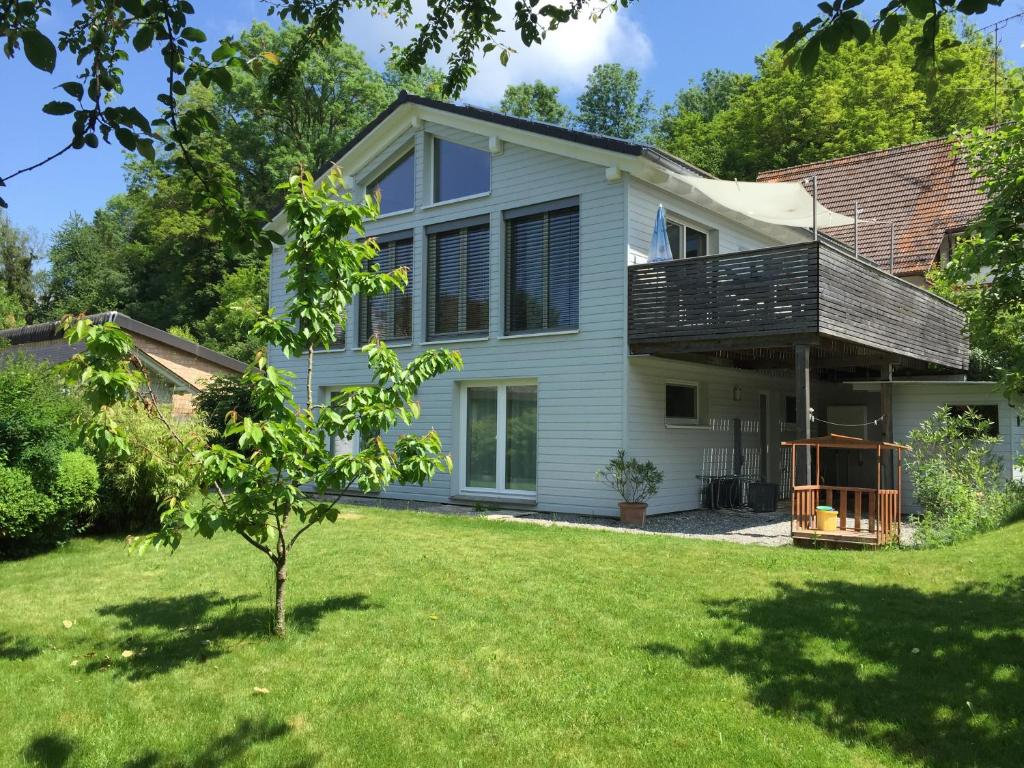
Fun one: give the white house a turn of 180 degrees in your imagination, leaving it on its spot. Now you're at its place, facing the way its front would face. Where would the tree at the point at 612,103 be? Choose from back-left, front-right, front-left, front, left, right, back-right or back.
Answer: front-left

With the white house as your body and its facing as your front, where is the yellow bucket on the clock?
The yellow bucket is roughly at 9 o'clock from the white house.

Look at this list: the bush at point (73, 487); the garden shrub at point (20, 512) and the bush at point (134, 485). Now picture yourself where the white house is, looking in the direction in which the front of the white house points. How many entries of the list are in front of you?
3

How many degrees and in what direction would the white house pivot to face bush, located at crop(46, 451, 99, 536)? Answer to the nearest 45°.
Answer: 0° — it already faces it

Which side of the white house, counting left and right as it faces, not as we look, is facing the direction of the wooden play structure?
left

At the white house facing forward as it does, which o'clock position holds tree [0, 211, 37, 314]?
The tree is roughly at 3 o'clock from the white house.

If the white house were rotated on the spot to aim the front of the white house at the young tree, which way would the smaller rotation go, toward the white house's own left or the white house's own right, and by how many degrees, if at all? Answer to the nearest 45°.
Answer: approximately 45° to the white house's own left

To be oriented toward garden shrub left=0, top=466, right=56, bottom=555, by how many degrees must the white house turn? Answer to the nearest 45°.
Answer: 0° — it already faces it

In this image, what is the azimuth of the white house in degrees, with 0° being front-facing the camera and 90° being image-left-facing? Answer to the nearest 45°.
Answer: approximately 45°

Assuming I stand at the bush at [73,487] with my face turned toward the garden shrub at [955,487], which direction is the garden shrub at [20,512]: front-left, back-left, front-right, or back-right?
back-right
